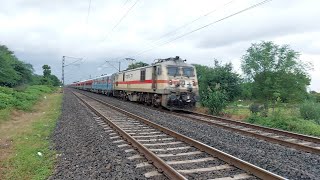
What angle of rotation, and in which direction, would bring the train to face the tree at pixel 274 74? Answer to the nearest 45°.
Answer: approximately 90° to its left

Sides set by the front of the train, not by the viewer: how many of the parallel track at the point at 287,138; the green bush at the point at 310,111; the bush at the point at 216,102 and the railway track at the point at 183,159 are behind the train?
0

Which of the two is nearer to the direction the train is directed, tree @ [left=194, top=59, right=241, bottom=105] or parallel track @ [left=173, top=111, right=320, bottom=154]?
the parallel track

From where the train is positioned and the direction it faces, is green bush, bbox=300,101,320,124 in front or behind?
in front

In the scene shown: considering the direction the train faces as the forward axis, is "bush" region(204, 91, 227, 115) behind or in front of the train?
in front

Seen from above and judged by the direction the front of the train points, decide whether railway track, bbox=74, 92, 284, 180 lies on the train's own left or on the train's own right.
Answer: on the train's own right
